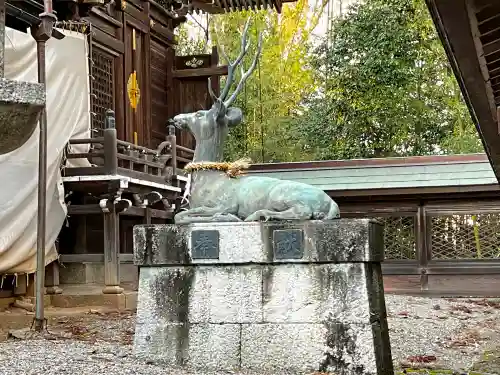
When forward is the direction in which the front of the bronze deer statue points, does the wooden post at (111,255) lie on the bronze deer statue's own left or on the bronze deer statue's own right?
on the bronze deer statue's own right

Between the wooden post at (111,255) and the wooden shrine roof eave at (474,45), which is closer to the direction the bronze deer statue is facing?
the wooden post

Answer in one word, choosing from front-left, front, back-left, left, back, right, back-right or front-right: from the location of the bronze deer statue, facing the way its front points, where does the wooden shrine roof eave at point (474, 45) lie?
back-left

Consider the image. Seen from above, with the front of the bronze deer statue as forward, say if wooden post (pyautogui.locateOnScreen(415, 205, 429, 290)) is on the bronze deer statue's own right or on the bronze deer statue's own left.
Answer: on the bronze deer statue's own right

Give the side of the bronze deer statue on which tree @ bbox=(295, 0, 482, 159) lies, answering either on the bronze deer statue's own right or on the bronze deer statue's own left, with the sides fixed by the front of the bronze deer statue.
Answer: on the bronze deer statue's own right

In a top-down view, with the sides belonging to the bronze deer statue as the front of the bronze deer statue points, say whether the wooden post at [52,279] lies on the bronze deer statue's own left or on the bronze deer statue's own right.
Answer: on the bronze deer statue's own right

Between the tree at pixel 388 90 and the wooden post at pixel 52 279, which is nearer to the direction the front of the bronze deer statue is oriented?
the wooden post

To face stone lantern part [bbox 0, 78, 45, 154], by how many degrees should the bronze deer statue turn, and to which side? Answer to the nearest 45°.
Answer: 0° — it already faces it

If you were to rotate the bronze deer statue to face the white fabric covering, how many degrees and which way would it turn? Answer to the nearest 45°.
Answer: approximately 45° to its right

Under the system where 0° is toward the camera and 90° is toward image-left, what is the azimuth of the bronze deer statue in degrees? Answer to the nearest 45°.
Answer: approximately 90°
